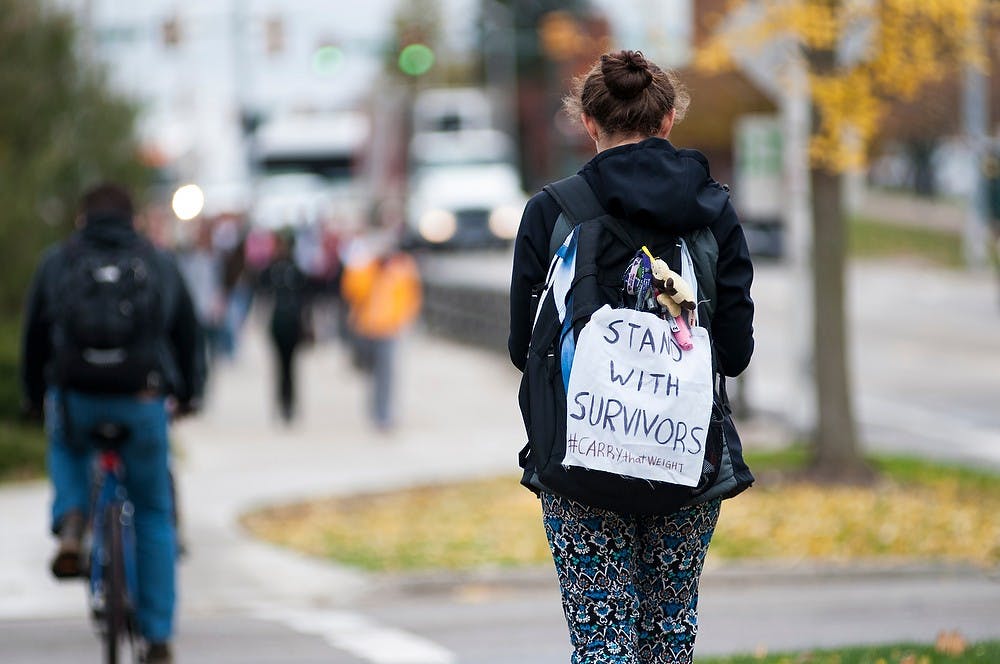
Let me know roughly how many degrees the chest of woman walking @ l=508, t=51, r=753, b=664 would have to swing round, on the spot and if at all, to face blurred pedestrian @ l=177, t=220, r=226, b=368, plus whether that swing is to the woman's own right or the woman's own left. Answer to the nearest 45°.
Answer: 0° — they already face them

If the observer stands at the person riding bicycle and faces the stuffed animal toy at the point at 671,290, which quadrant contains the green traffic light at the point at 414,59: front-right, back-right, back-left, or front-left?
back-left

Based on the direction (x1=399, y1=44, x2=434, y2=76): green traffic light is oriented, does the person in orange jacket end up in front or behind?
in front

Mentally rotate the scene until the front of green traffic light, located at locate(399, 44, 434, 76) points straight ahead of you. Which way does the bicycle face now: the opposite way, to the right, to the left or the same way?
the opposite way

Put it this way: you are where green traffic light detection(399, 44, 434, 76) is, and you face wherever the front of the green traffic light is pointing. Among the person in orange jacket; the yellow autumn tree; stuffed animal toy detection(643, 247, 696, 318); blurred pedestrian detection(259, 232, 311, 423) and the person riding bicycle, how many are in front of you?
5

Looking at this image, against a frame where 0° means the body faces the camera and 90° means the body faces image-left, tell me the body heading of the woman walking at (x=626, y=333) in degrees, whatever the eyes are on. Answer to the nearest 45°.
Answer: approximately 180°

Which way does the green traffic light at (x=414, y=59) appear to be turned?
toward the camera

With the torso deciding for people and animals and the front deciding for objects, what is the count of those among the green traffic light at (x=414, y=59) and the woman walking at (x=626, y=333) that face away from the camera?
1

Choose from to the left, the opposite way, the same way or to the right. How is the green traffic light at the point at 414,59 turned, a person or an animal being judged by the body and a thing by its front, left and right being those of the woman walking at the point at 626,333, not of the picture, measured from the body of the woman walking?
the opposite way

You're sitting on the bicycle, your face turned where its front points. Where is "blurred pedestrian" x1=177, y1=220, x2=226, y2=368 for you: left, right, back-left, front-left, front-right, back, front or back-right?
front

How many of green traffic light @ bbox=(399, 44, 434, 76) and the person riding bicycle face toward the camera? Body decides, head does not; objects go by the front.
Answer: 1

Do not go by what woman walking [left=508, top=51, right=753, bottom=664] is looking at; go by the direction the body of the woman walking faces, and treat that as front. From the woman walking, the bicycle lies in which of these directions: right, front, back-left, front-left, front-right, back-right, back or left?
front-left

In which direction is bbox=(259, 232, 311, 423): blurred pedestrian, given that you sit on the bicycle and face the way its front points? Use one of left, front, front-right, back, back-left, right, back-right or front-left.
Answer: front

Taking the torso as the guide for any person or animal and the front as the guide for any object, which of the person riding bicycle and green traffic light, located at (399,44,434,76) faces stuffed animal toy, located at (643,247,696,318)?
the green traffic light

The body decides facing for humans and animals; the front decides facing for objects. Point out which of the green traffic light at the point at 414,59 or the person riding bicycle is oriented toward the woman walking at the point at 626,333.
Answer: the green traffic light

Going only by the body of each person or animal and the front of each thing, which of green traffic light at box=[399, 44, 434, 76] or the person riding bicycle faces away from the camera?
the person riding bicycle

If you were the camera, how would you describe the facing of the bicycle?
facing away from the viewer

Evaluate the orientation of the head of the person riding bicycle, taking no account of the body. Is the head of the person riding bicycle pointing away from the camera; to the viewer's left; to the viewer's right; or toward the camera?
away from the camera

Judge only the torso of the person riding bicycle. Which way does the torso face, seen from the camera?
away from the camera

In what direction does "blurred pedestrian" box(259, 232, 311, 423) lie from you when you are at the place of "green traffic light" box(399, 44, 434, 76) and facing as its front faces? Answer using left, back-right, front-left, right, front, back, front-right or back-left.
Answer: front

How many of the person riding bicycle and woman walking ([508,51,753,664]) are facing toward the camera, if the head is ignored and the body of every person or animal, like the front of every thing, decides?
0
